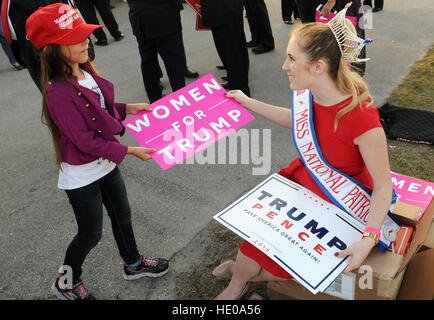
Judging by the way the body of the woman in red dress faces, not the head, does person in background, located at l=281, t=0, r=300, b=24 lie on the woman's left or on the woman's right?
on the woman's right

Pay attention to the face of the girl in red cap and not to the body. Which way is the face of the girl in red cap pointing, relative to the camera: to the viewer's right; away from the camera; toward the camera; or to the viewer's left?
to the viewer's right

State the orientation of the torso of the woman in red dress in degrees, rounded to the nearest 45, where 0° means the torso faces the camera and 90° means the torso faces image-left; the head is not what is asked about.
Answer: approximately 45°

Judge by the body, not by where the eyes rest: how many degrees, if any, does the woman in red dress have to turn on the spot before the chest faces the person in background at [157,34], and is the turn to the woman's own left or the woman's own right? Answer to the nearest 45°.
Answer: approximately 90° to the woman's own right

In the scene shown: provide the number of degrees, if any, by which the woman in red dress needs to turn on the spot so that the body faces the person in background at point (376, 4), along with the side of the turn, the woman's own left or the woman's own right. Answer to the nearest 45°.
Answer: approximately 135° to the woman's own right

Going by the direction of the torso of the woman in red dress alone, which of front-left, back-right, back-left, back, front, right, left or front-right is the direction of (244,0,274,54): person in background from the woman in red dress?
back-right

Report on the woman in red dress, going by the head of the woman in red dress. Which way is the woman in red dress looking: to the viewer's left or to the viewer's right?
to the viewer's left
